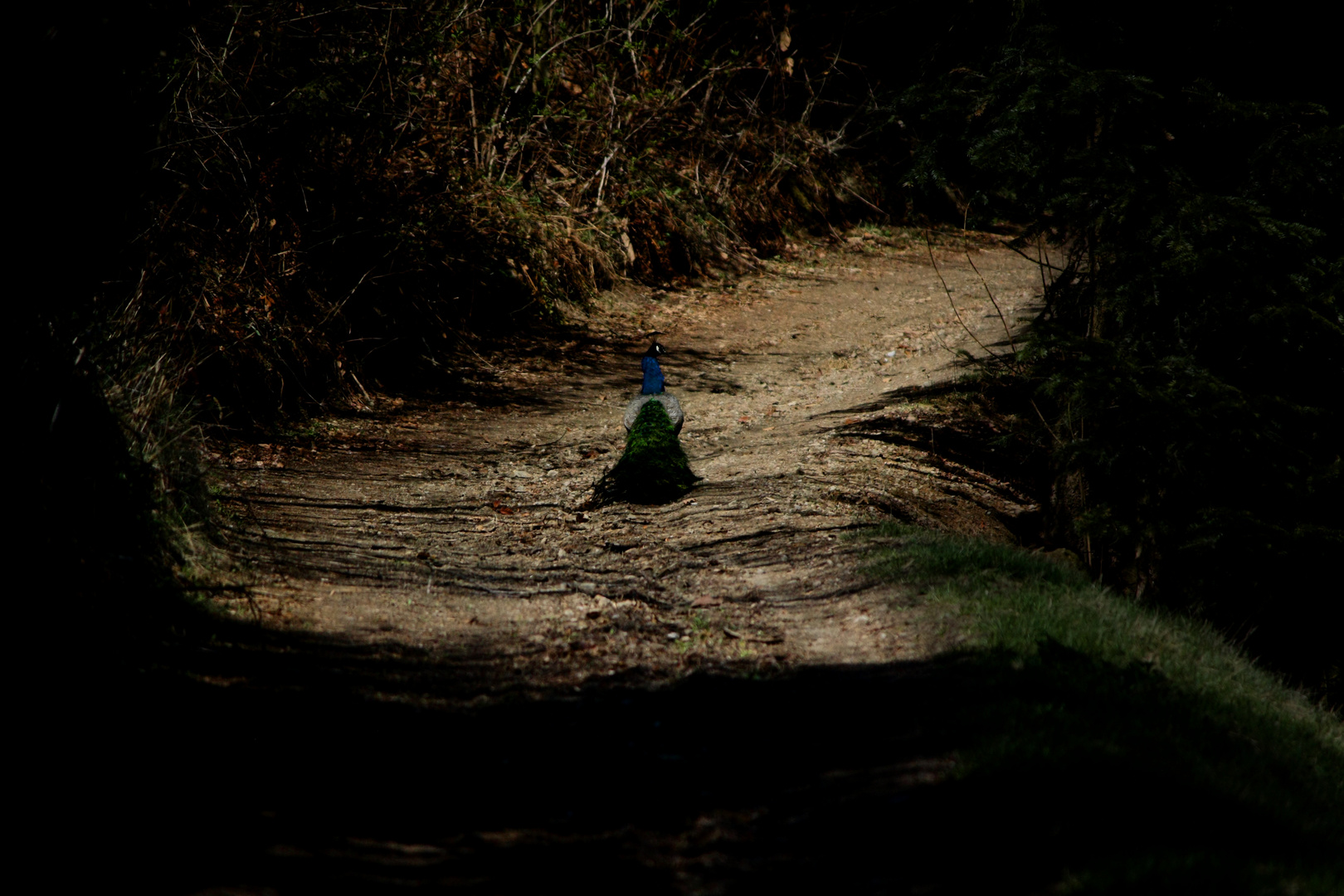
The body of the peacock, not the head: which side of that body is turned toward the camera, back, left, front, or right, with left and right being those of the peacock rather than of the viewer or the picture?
back
